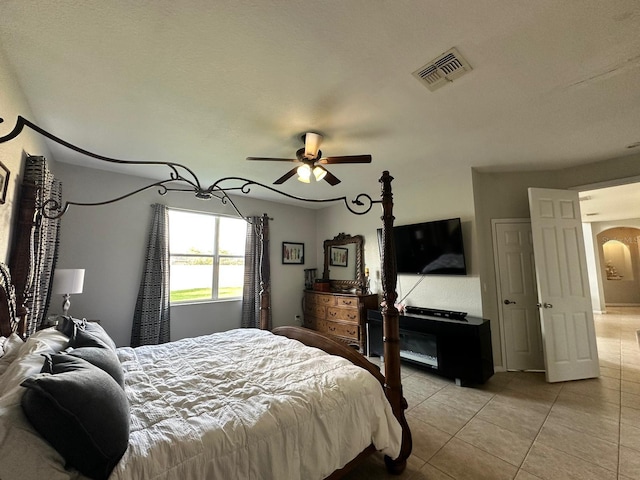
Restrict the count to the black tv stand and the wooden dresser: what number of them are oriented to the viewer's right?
0

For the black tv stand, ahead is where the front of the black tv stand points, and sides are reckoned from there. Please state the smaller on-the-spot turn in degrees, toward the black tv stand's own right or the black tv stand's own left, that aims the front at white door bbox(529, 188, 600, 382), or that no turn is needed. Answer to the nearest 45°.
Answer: approximately 135° to the black tv stand's own left

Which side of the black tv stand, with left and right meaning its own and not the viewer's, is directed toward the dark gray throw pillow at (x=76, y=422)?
front

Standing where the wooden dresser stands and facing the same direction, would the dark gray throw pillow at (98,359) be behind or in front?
in front

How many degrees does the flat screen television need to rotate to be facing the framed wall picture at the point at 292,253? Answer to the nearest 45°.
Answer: approximately 45° to its right

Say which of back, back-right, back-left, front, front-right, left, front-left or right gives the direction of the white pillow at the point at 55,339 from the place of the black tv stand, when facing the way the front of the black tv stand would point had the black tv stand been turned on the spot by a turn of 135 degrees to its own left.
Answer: back-right

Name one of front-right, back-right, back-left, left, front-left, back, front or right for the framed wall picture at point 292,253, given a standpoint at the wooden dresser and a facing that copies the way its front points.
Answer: right

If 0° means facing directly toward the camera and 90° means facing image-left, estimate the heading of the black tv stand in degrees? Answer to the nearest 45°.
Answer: approximately 45°

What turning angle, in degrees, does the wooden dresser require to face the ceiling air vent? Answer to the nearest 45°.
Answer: approximately 45° to its left

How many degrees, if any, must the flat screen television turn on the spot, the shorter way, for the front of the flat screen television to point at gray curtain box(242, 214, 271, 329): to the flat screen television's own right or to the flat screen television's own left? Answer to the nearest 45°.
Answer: approximately 45° to the flat screen television's own right

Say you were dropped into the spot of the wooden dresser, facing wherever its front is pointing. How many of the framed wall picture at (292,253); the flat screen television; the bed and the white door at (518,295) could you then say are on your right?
1

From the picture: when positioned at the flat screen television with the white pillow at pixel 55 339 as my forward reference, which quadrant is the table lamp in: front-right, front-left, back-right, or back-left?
front-right

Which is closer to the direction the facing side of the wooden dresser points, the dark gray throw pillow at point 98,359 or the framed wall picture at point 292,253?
the dark gray throw pillow

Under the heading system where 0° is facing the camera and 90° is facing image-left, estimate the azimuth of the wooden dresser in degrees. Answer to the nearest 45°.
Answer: approximately 45°
